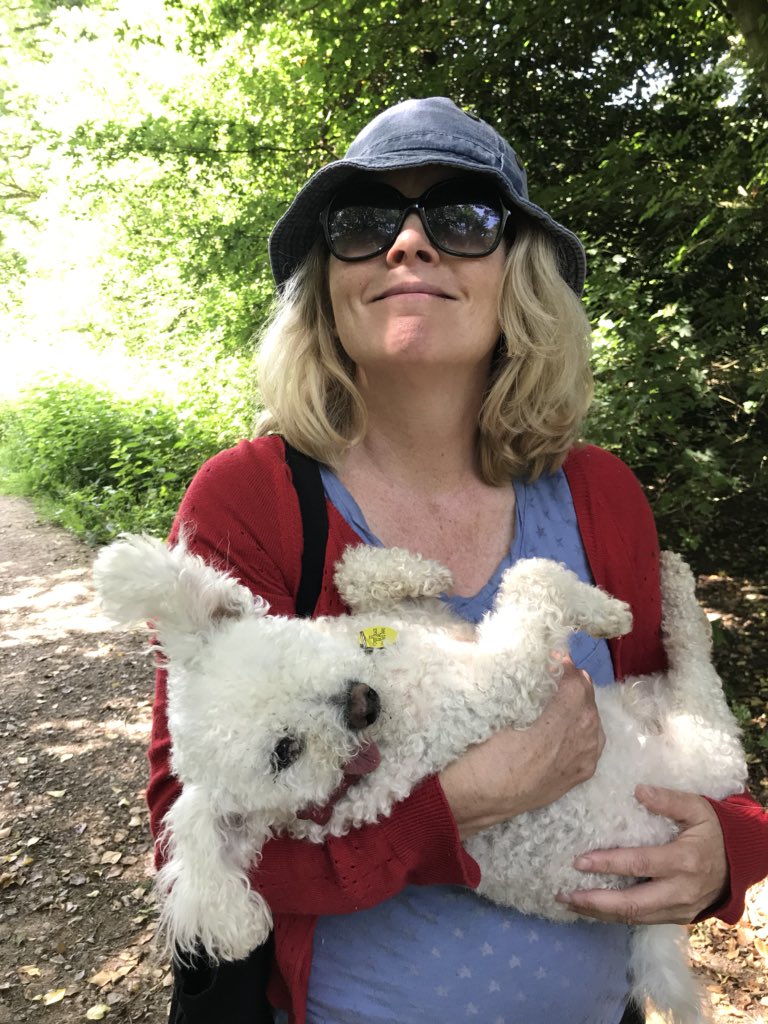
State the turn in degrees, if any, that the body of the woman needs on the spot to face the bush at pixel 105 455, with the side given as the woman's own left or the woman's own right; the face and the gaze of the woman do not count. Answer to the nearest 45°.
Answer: approximately 135° to the woman's own right

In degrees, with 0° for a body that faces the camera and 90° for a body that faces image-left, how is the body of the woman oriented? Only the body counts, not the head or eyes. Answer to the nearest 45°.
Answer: approximately 0°
